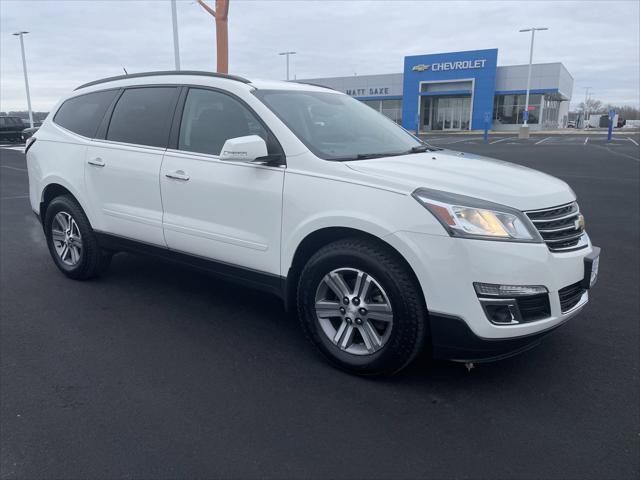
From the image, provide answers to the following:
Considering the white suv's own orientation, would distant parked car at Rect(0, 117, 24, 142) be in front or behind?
behind

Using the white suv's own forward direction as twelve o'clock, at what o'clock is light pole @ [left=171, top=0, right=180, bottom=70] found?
The light pole is roughly at 7 o'clock from the white suv.

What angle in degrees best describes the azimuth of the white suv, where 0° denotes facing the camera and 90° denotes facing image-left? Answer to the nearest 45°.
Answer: approximately 315°

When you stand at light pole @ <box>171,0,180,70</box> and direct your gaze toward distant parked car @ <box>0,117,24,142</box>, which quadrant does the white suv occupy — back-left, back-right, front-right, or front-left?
back-left

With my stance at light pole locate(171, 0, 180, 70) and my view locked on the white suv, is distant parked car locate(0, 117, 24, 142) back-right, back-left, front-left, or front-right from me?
back-right
